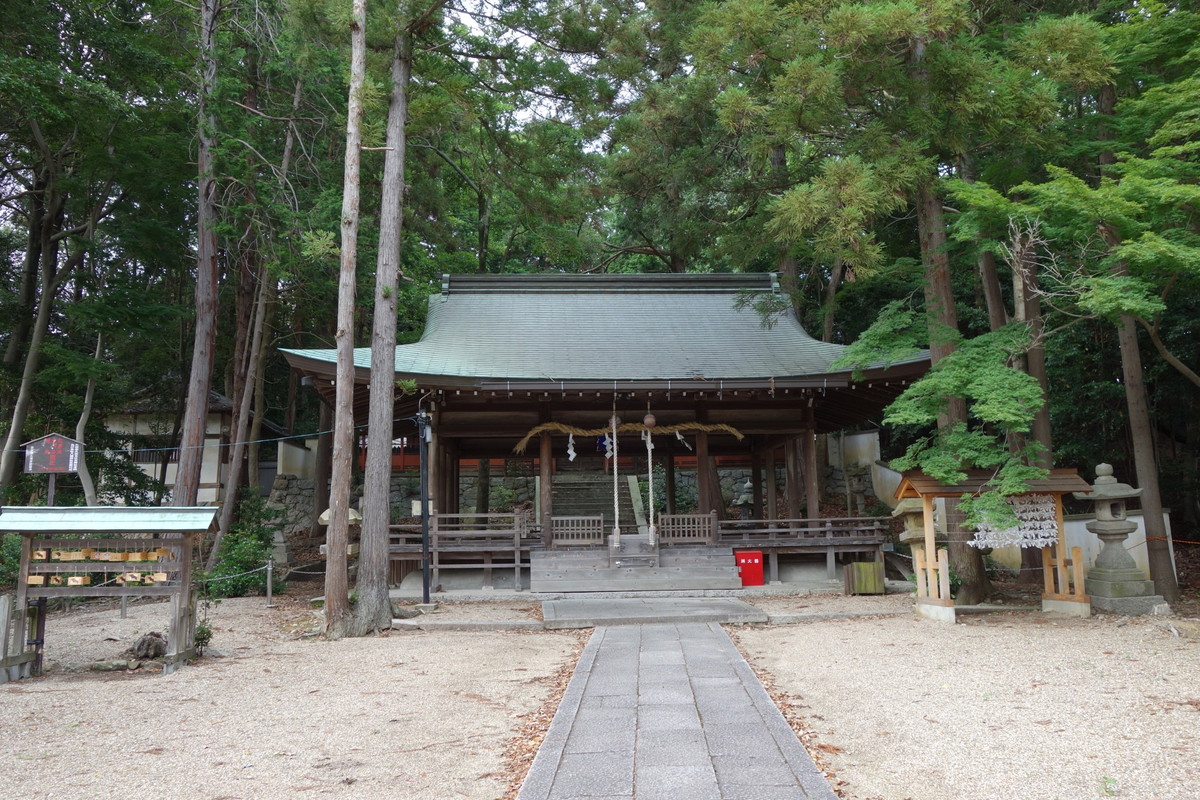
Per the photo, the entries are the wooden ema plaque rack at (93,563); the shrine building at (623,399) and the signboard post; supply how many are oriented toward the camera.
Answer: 3

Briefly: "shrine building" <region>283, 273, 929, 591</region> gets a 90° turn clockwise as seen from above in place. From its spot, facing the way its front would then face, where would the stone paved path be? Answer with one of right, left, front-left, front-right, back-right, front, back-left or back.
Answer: left

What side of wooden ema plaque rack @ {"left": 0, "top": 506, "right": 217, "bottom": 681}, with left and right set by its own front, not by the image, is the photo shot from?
front

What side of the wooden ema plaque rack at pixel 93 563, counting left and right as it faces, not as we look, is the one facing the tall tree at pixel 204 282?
back

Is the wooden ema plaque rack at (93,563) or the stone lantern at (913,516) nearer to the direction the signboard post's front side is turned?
the wooden ema plaque rack

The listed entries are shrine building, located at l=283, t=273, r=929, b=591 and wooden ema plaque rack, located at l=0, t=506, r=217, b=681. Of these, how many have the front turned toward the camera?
2

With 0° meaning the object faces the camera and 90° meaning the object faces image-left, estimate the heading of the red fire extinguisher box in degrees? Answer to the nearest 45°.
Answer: approximately 0°

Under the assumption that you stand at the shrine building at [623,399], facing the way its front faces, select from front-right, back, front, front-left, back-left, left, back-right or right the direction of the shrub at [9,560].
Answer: right

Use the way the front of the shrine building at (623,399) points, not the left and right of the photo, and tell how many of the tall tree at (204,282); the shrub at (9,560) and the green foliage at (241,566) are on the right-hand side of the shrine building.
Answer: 3

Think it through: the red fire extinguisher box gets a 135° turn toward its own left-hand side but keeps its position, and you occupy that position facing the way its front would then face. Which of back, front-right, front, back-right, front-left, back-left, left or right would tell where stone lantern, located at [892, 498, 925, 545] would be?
right

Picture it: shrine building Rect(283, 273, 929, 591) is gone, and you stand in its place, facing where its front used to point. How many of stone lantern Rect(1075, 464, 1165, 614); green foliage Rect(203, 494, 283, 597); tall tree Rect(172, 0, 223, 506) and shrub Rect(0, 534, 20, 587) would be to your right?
3

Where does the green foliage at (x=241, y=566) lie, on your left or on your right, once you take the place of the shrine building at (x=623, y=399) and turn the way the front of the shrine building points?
on your right

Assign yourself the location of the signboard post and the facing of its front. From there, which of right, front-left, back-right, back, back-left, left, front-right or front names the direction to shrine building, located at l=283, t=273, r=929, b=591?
left

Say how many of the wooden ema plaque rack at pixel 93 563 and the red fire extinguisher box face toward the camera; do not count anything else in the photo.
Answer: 2

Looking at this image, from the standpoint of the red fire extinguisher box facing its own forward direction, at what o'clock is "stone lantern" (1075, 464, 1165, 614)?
The stone lantern is roughly at 10 o'clock from the red fire extinguisher box.

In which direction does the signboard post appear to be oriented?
toward the camera

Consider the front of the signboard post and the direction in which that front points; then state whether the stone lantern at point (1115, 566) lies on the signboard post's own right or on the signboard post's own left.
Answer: on the signboard post's own left
